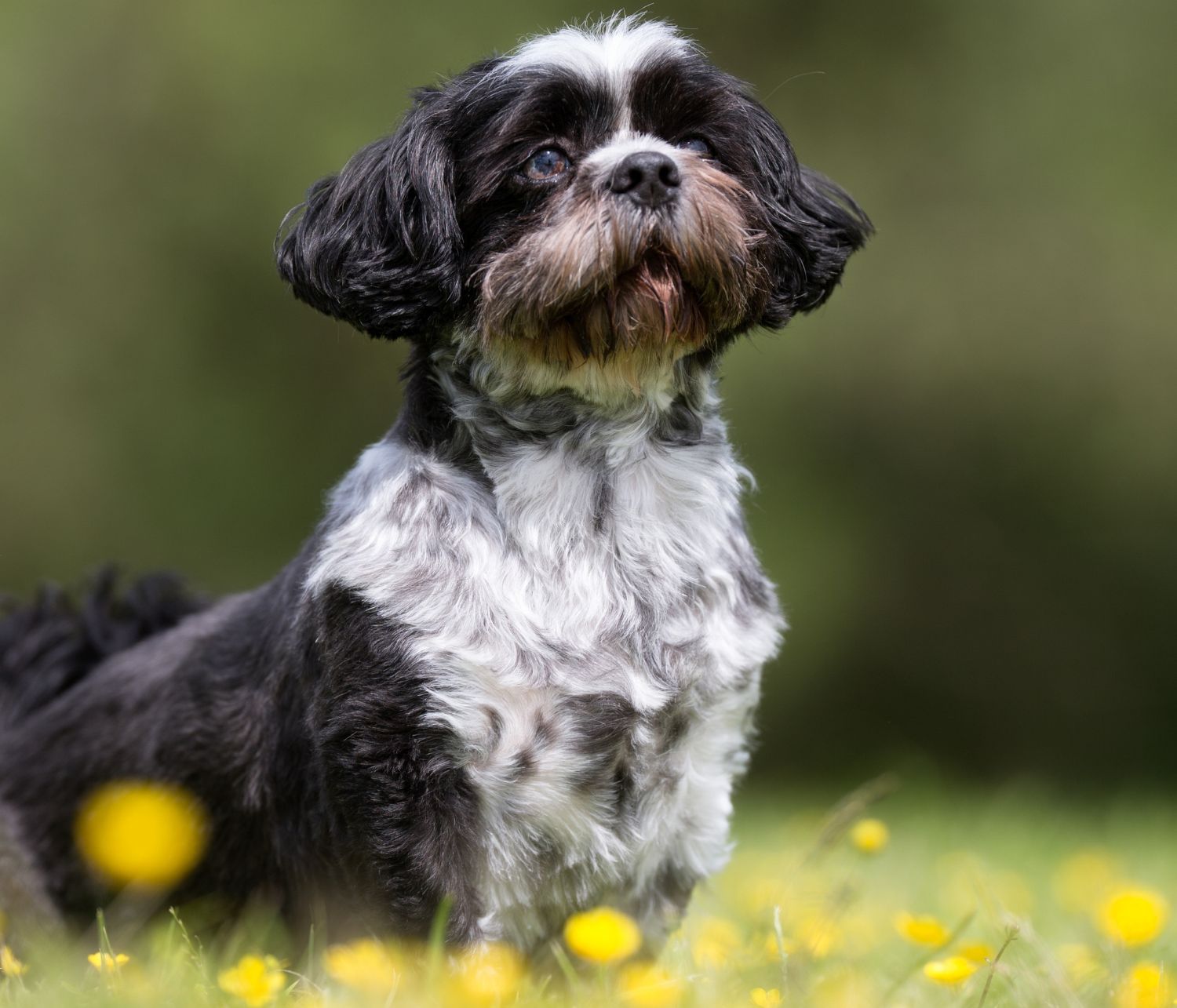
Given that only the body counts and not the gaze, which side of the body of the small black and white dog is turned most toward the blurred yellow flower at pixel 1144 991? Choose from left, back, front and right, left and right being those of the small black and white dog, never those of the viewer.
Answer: front

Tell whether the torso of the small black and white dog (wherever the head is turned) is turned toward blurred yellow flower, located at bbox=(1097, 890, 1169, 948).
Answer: yes

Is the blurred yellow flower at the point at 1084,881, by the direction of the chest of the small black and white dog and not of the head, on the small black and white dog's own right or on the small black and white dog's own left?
on the small black and white dog's own left

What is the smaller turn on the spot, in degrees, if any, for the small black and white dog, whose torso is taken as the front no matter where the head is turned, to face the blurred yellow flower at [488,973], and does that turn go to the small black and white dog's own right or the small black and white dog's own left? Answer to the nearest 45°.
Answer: approximately 45° to the small black and white dog's own right

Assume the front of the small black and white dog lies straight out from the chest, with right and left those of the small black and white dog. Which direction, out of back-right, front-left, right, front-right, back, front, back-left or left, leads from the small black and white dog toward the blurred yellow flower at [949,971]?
front

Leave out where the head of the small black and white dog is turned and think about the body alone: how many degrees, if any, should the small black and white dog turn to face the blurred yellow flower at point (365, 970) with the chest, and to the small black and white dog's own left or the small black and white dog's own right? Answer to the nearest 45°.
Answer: approximately 45° to the small black and white dog's own right

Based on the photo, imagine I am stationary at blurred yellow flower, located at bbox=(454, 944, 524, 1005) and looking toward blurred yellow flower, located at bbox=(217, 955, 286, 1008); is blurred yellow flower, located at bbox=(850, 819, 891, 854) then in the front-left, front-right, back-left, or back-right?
back-right

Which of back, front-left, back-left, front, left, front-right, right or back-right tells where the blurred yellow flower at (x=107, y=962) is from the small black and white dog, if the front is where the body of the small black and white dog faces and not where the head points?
right

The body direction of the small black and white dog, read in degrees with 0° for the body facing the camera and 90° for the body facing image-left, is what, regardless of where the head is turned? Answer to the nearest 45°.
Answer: approximately 315°

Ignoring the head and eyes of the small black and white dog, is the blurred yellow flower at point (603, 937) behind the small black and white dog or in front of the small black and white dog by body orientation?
in front

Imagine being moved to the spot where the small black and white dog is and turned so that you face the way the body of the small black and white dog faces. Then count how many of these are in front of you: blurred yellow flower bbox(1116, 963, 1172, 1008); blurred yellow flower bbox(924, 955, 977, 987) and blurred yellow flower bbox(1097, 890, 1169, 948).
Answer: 3

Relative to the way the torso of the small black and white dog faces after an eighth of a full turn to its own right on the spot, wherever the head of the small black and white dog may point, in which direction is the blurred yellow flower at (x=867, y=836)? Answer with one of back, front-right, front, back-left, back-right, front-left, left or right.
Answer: left
